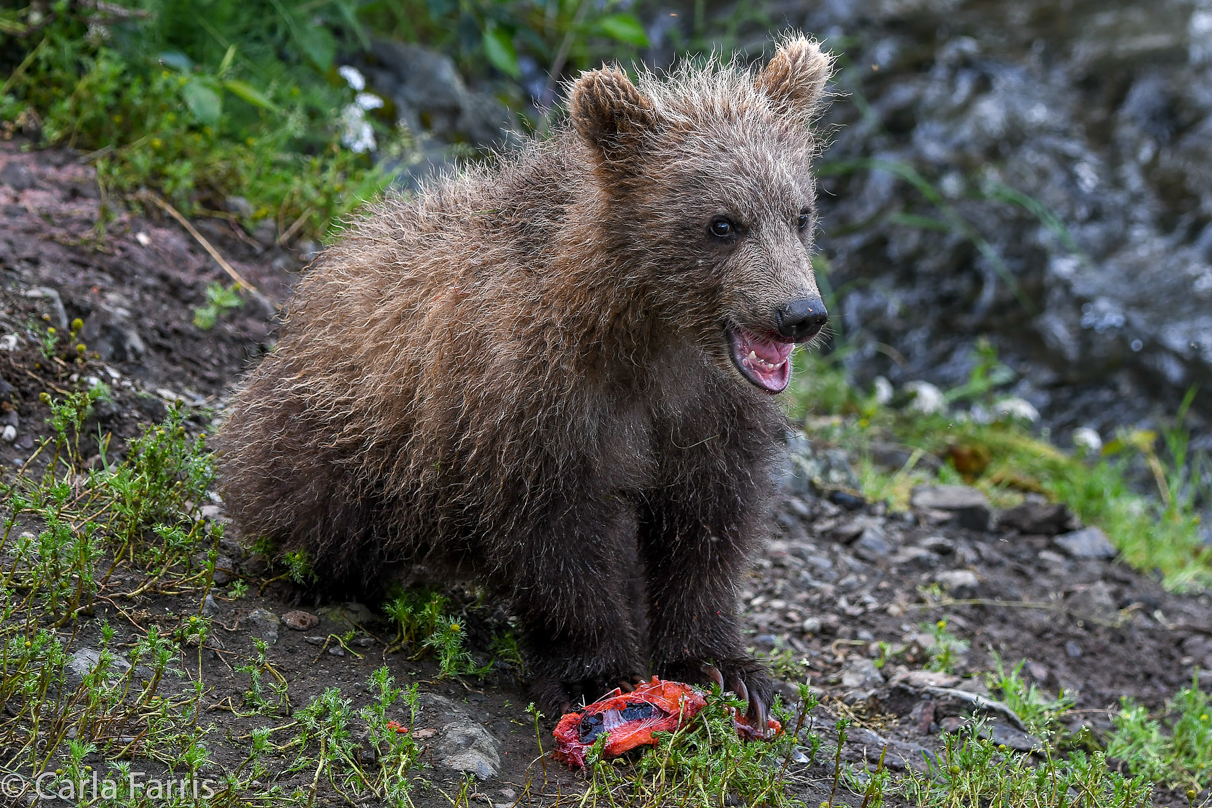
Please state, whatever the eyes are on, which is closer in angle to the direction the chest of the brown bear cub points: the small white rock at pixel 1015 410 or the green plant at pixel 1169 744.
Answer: the green plant

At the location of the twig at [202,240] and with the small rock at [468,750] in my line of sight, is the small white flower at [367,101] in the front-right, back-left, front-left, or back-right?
back-left

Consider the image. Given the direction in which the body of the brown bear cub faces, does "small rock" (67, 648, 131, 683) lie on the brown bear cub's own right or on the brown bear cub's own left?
on the brown bear cub's own right

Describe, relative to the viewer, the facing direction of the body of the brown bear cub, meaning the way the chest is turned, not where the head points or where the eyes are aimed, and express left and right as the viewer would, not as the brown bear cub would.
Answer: facing the viewer and to the right of the viewer

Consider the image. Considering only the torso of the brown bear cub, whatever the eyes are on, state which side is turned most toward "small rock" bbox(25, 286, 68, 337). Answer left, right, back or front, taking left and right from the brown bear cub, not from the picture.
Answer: back

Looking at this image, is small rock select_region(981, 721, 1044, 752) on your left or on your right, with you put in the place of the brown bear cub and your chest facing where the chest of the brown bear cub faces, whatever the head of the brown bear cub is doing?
on your left

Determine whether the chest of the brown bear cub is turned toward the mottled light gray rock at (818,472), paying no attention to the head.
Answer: no

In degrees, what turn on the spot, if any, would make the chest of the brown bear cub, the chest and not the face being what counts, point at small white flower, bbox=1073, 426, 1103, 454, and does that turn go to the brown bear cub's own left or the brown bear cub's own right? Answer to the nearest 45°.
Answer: approximately 90° to the brown bear cub's own left

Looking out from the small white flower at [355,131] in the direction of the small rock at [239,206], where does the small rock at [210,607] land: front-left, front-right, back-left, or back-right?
front-left

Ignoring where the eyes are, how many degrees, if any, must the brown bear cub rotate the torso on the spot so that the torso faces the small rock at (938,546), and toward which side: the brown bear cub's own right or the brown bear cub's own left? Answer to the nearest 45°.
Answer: approximately 90° to the brown bear cub's own left

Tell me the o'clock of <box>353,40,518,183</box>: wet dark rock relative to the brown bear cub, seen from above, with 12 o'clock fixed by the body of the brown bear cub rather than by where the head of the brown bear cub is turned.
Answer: The wet dark rock is roughly at 7 o'clock from the brown bear cub.

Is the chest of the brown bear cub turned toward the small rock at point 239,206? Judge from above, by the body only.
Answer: no

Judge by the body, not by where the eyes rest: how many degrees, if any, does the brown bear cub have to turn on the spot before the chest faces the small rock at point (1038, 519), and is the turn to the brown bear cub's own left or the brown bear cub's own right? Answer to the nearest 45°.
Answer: approximately 90° to the brown bear cub's own left

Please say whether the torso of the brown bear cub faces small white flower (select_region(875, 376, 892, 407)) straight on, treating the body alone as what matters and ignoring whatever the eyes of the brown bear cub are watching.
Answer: no

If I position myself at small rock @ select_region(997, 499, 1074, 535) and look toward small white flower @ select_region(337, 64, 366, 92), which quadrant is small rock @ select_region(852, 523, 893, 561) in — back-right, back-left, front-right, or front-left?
front-left

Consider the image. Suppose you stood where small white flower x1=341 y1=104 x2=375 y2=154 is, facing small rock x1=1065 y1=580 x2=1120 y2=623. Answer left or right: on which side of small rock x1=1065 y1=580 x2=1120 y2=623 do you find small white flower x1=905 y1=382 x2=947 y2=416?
left

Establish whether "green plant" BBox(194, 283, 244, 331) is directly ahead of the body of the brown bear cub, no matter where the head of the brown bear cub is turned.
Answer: no

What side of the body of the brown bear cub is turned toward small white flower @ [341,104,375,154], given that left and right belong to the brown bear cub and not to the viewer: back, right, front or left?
back
